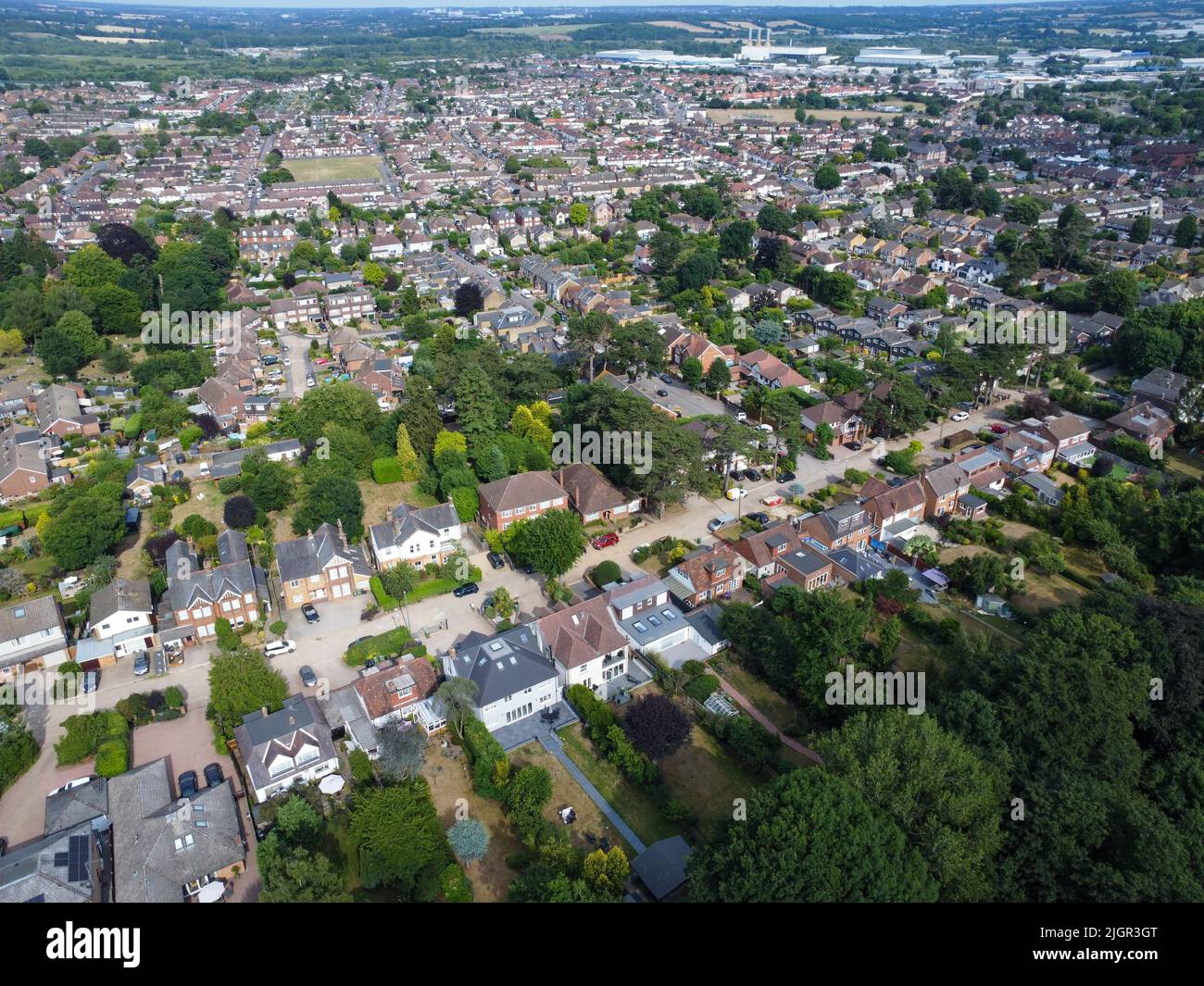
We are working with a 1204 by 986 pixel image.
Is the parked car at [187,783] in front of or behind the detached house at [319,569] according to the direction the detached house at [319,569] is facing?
in front

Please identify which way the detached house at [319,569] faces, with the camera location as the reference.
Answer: facing the viewer

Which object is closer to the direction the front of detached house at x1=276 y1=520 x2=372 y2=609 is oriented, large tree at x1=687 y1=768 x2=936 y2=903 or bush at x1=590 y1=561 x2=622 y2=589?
the large tree

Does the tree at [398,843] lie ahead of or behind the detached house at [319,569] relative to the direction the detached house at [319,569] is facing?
ahead

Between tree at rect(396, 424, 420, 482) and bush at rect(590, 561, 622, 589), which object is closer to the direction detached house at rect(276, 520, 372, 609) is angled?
the bush

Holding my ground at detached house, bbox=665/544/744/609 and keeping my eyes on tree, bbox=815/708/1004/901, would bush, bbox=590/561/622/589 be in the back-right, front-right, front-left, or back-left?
back-right

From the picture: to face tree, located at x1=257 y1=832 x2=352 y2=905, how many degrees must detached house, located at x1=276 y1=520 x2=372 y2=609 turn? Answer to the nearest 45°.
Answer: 0° — it already faces it

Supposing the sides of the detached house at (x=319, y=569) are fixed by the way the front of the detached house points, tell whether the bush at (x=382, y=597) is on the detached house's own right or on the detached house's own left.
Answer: on the detached house's own left

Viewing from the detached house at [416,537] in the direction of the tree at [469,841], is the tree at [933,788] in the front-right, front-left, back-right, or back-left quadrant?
front-left

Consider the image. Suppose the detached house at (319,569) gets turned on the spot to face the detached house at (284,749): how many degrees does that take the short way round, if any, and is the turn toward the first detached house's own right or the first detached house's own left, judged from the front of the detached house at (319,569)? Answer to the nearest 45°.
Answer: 0° — it already faces it
